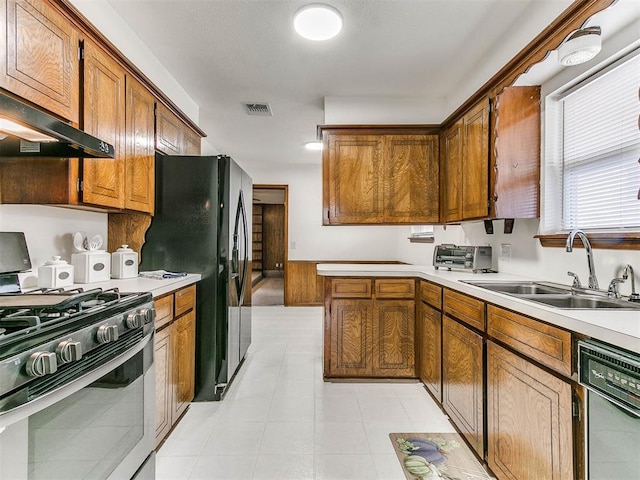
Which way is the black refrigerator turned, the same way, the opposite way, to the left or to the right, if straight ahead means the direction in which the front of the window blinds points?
the opposite way

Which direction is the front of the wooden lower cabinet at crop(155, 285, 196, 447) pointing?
to the viewer's right

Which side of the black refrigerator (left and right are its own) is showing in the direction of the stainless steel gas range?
right

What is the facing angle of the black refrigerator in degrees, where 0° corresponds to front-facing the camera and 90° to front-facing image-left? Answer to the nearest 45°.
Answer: approximately 270°

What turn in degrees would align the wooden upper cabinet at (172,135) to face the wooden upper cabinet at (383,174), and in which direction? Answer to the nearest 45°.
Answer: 0° — it already faces it

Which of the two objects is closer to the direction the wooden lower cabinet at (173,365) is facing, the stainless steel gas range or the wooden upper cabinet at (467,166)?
the wooden upper cabinet

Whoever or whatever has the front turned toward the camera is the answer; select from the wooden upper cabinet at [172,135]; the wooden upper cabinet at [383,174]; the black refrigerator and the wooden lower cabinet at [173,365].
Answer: the wooden upper cabinet at [383,174]

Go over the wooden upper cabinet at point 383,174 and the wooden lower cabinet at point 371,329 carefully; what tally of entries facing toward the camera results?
2

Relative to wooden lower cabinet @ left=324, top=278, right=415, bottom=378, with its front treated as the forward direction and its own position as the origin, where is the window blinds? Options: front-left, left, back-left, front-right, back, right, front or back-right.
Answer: front-left

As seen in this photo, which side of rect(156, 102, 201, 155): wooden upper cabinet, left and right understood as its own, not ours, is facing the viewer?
right

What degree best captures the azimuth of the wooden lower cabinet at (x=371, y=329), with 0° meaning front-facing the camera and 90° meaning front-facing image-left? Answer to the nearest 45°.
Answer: approximately 0°
